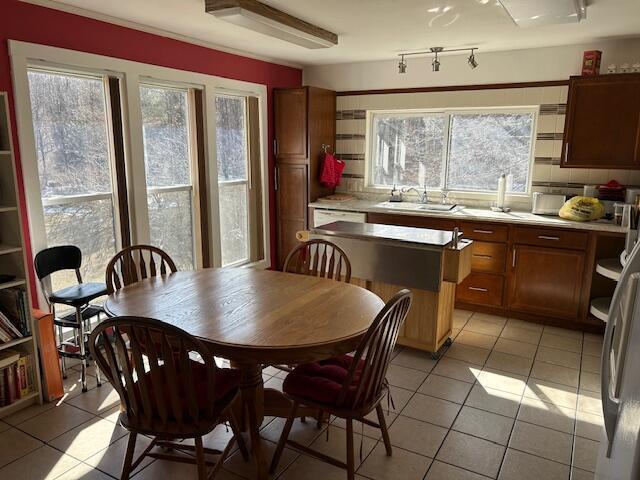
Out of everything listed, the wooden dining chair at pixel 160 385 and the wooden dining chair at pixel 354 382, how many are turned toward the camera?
0

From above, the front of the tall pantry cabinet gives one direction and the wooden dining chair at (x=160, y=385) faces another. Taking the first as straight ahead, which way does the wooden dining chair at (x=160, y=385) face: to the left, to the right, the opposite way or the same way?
the opposite way

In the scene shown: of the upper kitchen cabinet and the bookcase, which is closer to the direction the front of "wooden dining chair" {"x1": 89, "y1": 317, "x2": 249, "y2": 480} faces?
the upper kitchen cabinet

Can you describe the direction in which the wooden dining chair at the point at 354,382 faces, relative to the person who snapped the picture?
facing away from the viewer and to the left of the viewer

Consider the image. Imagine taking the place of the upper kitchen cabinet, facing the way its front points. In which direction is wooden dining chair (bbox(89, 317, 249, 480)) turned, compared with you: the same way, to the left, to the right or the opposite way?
the opposite way

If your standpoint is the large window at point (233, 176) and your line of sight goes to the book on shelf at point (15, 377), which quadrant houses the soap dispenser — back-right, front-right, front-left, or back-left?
back-left

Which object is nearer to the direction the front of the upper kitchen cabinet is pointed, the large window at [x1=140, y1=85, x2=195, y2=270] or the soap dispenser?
the large window

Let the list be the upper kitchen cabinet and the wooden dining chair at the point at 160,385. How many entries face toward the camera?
1

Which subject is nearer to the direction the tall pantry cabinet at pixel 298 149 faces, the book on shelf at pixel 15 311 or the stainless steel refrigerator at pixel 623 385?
the book on shelf

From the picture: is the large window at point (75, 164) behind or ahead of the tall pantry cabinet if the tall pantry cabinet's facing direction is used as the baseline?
ahead

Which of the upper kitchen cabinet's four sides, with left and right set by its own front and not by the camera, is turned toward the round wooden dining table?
front

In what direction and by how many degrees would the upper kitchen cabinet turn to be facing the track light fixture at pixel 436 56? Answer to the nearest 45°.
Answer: approximately 90° to its right

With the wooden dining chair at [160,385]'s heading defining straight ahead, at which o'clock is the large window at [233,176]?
The large window is roughly at 11 o'clock from the wooden dining chair.

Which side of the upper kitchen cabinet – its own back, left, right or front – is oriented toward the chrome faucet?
right

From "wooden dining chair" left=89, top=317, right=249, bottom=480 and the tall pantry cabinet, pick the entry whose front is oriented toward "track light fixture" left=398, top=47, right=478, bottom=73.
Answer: the wooden dining chair

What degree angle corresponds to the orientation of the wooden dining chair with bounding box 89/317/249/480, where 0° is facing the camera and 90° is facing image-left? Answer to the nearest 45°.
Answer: approximately 225°

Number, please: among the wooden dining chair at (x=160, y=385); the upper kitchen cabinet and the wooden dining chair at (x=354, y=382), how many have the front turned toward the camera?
1

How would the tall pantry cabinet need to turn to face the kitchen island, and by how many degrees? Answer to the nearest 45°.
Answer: approximately 90° to its left
